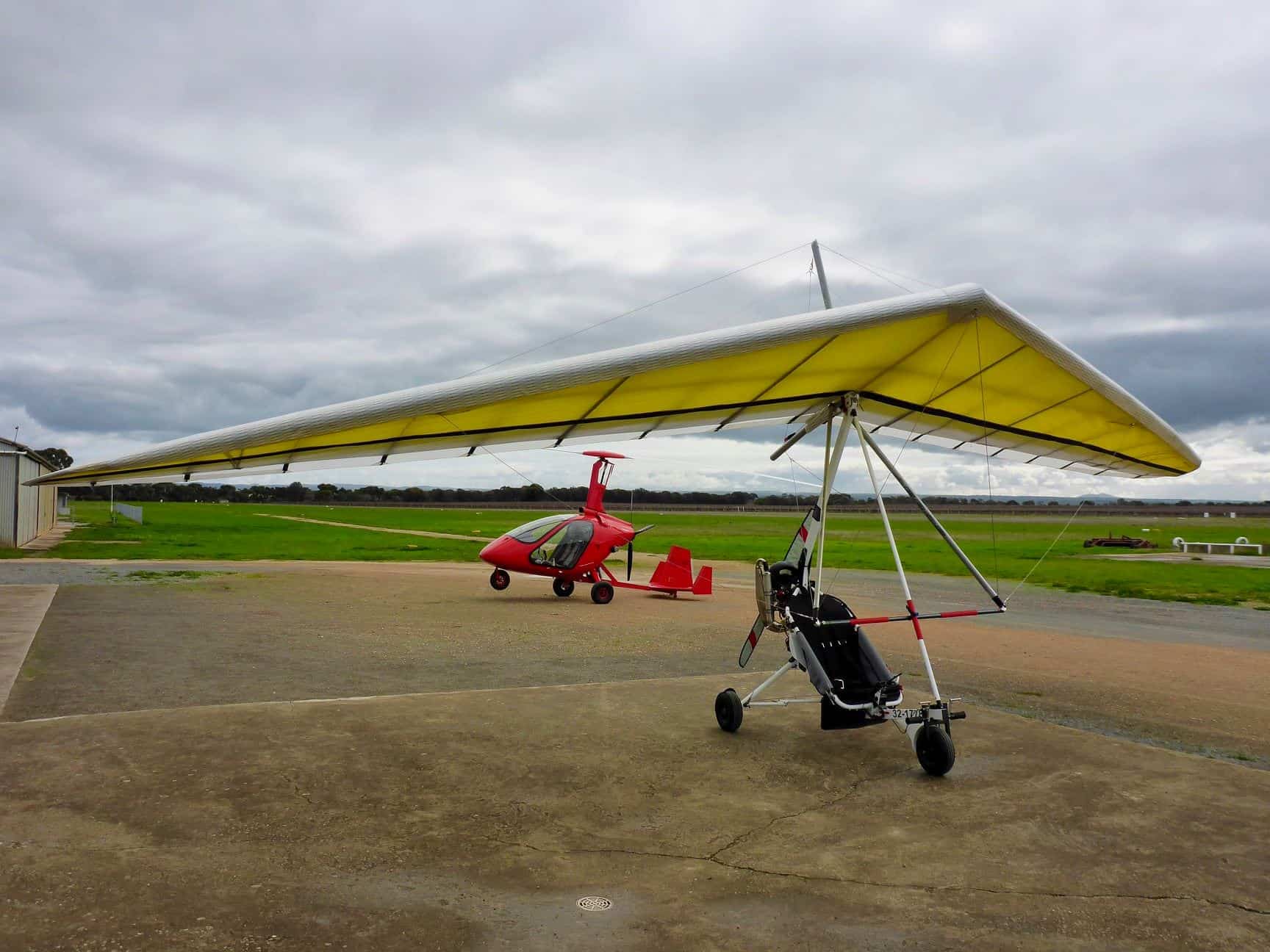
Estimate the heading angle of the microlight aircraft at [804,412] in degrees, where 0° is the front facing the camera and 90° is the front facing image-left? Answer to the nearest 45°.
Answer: approximately 315°

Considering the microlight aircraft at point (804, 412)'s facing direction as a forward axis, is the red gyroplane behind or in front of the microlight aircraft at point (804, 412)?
behind

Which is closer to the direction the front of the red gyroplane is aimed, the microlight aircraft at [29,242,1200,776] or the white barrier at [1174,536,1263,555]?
the microlight aircraft

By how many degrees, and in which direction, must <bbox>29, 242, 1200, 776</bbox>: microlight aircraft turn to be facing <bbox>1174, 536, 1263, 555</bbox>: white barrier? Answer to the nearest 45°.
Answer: approximately 90° to its left

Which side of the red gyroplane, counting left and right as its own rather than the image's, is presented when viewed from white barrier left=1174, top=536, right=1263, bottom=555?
back

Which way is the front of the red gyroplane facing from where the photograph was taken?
facing the viewer and to the left of the viewer

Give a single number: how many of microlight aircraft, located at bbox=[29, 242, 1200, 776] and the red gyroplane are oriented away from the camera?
0
